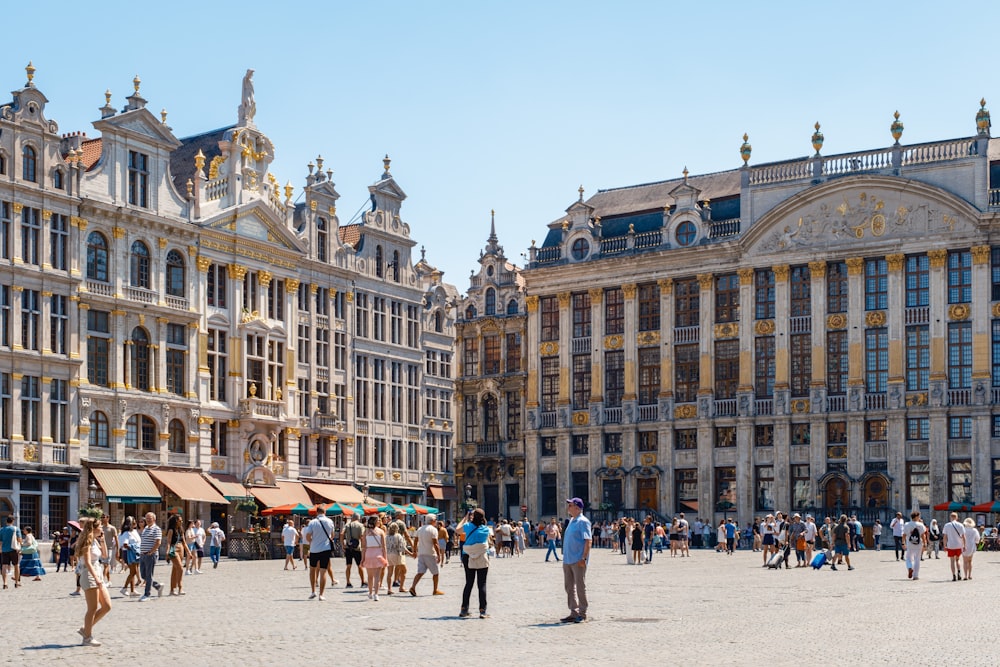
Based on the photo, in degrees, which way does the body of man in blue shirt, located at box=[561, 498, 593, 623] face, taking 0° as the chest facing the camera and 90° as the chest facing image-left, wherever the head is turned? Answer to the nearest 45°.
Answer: approximately 45°

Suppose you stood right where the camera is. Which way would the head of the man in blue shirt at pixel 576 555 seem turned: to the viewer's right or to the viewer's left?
to the viewer's left
